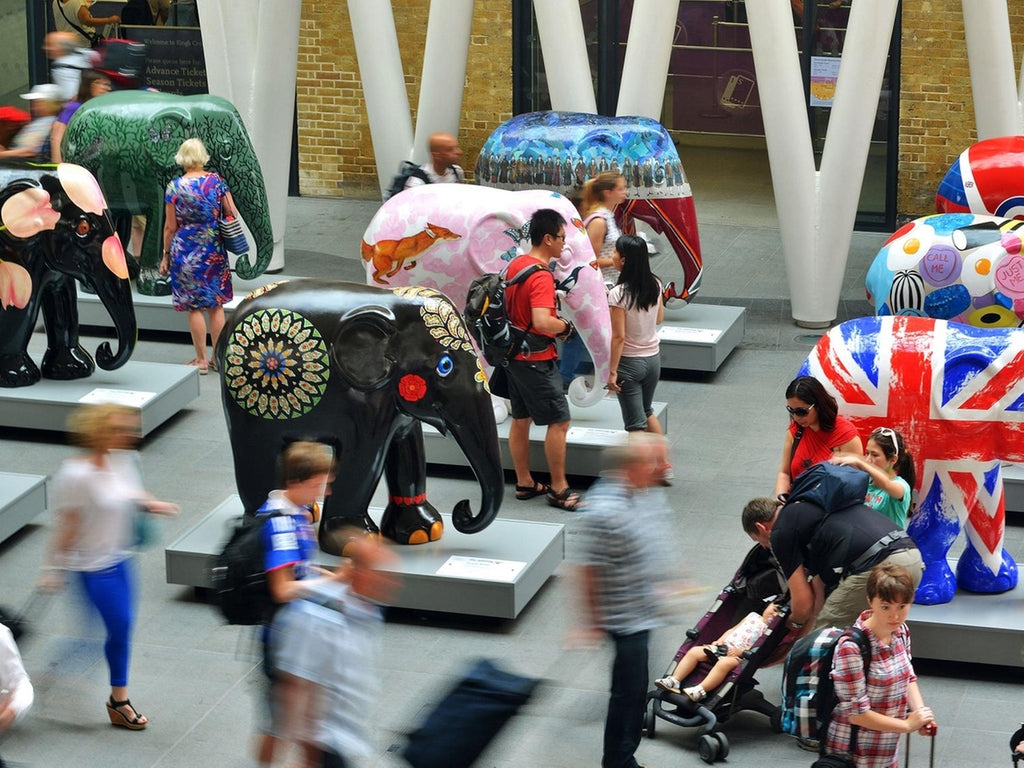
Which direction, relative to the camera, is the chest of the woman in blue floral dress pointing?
away from the camera

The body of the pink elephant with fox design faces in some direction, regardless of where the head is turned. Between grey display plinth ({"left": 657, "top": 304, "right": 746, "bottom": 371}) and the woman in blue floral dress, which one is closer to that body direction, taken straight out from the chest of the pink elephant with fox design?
the grey display plinth

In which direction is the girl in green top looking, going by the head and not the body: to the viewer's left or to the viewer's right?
to the viewer's left

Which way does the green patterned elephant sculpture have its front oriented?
to the viewer's right

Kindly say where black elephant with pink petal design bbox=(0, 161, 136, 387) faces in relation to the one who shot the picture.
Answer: facing to the right of the viewer

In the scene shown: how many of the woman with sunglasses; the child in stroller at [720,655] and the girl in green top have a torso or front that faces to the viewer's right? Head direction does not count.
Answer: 0

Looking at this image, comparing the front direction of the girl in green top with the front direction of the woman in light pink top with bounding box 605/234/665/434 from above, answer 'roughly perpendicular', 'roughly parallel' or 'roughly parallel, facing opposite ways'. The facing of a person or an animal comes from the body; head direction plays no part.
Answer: roughly perpendicular

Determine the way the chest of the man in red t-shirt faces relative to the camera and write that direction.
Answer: to the viewer's right

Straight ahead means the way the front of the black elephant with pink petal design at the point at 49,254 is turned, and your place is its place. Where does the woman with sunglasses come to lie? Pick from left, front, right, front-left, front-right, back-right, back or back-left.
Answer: front-right

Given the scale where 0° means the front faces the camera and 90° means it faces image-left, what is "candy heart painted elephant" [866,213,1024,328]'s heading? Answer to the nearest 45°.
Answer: approximately 270°

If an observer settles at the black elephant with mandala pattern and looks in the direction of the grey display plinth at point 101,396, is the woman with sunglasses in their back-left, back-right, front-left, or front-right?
back-right

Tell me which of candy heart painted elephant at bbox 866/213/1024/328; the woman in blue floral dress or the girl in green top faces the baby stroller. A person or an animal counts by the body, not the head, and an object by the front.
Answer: the girl in green top

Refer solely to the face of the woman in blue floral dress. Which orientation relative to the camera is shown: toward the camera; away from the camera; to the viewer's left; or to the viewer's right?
away from the camera

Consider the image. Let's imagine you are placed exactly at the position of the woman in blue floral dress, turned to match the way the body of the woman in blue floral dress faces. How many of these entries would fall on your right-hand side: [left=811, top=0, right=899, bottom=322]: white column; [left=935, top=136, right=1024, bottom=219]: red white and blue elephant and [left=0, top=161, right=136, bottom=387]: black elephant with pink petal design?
2

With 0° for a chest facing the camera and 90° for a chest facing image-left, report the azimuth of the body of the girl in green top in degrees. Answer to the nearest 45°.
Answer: approximately 45°
